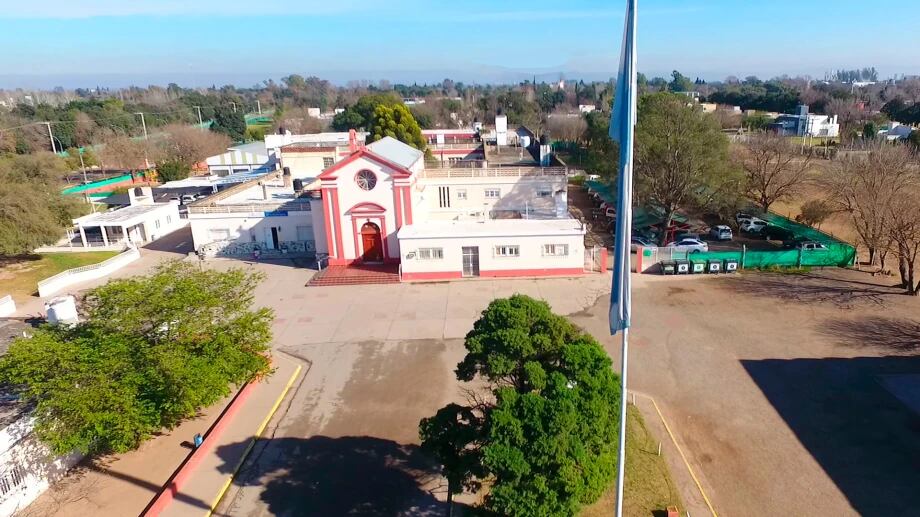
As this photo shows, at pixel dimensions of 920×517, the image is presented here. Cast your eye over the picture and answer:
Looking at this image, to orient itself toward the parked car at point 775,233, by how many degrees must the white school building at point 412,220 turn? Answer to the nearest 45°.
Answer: approximately 90° to its left

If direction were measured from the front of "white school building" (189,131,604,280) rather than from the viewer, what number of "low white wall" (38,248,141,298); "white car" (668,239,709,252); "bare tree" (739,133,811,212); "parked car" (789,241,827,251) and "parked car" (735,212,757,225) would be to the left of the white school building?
4

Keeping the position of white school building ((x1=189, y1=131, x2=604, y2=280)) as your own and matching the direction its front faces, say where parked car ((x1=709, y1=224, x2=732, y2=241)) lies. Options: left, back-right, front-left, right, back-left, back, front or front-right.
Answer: left

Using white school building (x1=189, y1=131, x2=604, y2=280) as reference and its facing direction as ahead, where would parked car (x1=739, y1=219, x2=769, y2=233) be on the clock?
The parked car is roughly at 9 o'clock from the white school building.

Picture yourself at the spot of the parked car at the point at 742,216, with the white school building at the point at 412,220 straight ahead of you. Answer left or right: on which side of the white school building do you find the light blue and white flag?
left

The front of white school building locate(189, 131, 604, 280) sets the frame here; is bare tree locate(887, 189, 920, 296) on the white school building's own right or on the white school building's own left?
on the white school building's own left

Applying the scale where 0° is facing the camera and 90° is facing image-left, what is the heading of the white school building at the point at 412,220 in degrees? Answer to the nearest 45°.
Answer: approximately 0°

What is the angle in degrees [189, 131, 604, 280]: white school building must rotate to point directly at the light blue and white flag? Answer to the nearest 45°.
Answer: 0° — it already faces it

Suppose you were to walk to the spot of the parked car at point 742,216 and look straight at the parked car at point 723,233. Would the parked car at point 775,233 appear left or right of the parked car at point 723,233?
left

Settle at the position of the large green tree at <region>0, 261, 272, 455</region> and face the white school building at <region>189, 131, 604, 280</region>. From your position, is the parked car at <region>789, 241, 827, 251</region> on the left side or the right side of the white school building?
right

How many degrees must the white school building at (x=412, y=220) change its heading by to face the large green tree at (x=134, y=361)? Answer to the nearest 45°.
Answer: approximately 45° to its right

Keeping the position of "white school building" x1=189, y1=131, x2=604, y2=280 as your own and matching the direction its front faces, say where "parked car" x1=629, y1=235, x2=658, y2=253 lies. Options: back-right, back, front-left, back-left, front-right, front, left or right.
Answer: left

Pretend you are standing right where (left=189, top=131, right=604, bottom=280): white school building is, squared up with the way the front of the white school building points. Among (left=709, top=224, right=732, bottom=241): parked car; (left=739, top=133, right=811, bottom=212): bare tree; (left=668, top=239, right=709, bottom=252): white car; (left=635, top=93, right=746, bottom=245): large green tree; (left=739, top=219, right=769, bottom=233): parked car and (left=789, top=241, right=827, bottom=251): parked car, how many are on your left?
6

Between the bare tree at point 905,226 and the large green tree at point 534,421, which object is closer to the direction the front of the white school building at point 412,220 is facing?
the large green tree

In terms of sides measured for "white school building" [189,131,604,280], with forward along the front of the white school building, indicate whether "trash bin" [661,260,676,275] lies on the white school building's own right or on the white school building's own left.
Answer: on the white school building's own left

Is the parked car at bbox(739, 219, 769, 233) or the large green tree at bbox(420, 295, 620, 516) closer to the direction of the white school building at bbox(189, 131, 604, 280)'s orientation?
the large green tree

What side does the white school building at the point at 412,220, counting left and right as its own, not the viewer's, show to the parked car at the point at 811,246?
left

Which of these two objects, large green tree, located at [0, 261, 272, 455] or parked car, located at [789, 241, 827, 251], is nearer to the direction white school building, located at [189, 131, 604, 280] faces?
the large green tree

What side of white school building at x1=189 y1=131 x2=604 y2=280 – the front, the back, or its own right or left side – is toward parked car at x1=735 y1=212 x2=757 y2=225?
left

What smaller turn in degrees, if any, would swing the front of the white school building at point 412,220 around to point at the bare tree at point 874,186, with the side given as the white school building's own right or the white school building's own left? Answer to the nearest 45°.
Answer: approximately 90° to the white school building's own left
